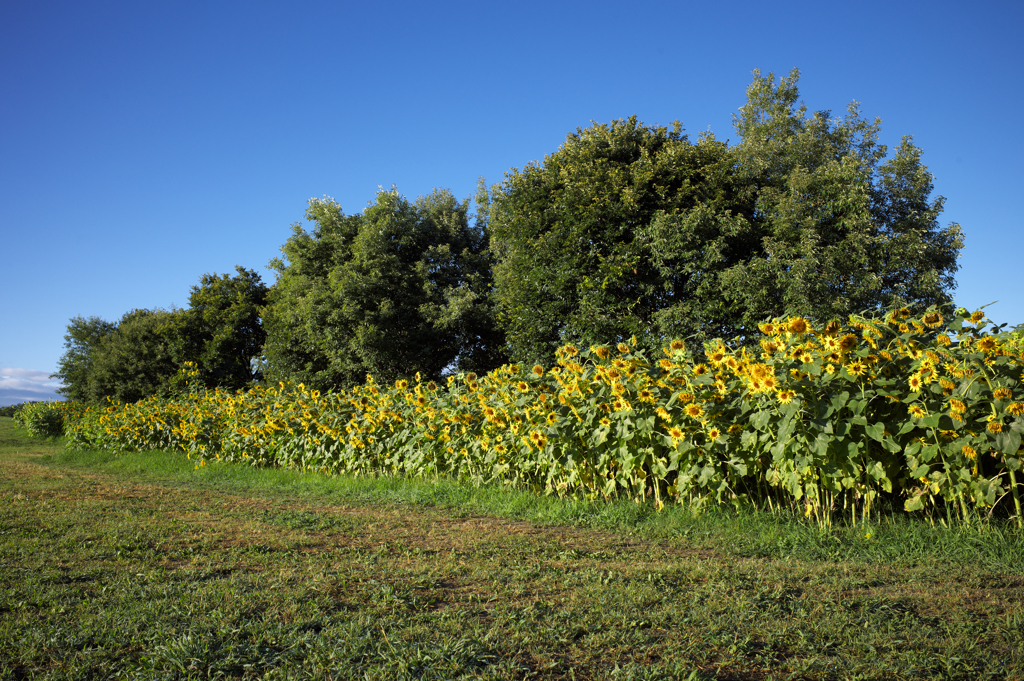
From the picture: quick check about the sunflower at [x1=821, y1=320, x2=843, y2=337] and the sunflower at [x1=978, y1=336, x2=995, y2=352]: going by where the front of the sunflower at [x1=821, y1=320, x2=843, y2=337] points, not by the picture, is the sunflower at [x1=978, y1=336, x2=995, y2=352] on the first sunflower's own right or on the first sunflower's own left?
on the first sunflower's own left

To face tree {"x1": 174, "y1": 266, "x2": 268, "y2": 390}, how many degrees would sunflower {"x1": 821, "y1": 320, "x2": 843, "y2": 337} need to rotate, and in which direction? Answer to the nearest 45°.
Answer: approximately 135° to its right

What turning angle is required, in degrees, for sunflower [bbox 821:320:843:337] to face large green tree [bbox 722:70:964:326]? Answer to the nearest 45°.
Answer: approximately 180°

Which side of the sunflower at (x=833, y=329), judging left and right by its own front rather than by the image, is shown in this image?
front

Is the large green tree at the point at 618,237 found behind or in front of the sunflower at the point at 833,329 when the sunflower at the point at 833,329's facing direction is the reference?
behind
